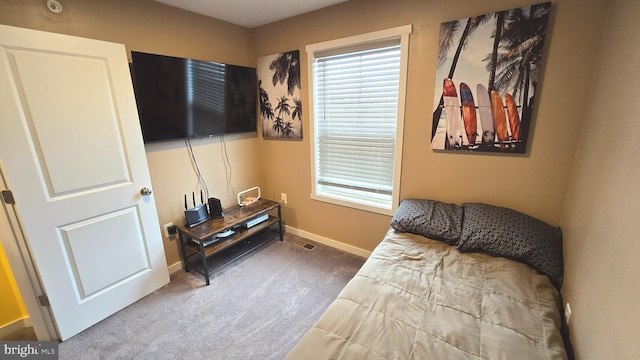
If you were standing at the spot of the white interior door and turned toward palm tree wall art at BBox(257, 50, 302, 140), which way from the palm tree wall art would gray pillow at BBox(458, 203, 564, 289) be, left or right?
right

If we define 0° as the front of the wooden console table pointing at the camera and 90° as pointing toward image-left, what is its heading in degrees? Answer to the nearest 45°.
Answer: approximately 315°

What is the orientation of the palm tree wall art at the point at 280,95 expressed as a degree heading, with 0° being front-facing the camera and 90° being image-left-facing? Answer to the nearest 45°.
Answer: approximately 45°

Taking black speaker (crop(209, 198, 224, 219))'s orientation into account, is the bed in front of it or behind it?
in front
